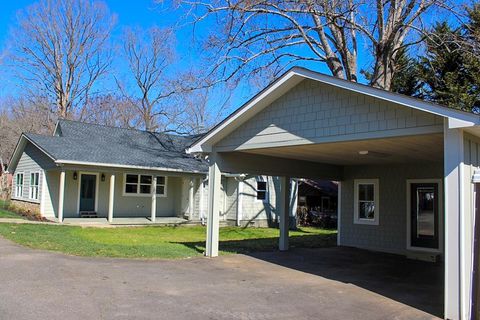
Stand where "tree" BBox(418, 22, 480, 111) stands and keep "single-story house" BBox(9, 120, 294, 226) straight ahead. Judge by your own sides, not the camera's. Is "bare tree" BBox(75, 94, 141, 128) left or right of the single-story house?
right

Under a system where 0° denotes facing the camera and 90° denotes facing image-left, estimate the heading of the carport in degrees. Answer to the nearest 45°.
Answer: approximately 45°

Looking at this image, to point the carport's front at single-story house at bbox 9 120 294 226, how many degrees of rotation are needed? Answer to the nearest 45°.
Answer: approximately 90° to its right

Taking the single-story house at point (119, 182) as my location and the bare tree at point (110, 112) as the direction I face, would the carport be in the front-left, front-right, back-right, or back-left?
back-right

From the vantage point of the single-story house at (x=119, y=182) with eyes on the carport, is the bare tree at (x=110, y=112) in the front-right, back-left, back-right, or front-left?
back-left

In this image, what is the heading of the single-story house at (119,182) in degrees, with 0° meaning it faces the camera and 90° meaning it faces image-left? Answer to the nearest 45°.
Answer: approximately 315°

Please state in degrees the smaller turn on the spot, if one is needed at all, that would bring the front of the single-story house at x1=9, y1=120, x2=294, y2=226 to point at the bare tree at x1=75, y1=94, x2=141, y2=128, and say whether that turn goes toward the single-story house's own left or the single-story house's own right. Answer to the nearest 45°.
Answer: approximately 135° to the single-story house's own left

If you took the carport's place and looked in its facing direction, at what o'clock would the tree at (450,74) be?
The tree is roughly at 5 o'clock from the carport.

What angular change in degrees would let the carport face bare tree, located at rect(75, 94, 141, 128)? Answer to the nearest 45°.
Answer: approximately 90° to its right
